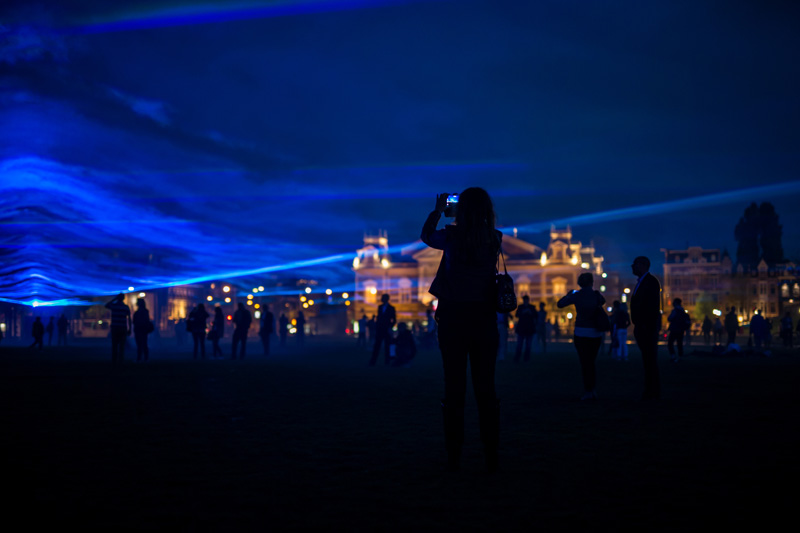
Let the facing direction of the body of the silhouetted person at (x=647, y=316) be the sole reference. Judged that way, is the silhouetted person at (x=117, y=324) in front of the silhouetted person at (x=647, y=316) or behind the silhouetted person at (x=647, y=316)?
in front

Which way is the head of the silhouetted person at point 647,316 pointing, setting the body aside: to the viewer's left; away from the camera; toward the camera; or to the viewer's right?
to the viewer's left

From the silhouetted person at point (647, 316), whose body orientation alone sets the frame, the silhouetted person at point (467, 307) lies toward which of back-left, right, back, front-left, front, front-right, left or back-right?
left

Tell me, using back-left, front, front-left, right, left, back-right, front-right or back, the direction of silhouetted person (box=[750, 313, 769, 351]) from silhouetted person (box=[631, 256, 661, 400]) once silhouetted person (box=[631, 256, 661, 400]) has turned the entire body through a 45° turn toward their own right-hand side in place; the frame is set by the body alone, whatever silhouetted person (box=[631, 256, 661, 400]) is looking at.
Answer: front-right

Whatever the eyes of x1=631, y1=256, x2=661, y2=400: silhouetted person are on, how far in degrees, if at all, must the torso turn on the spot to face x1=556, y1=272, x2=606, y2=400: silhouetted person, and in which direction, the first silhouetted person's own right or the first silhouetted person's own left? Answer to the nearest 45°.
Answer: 0° — they already face them

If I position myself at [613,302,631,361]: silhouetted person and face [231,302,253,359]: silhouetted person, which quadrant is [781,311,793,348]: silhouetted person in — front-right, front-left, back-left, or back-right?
back-right

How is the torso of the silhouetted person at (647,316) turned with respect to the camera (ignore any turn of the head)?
to the viewer's left

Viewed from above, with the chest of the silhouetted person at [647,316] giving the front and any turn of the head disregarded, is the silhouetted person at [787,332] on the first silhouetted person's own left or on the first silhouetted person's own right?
on the first silhouetted person's own right

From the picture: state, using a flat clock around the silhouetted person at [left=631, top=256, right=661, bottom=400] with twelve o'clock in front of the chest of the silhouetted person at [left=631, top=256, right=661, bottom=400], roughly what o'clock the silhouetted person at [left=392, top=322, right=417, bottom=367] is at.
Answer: the silhouetted person at [left=392, top=322, right=417, bottom=367] is roughly at 2 o'clock from the silhouetted person at [left=631, top=256, right=661, bottom=400].

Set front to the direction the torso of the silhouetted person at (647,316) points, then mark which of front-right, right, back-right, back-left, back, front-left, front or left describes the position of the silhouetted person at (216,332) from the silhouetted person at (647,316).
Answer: front-right

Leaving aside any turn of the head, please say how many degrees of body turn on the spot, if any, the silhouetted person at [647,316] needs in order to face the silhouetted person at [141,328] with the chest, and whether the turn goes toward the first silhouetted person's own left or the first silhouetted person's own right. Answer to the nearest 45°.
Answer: approximately 45° to the first silhouetted person's own right
